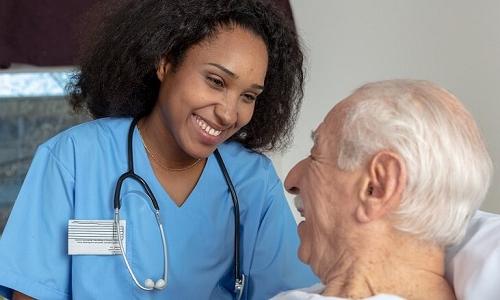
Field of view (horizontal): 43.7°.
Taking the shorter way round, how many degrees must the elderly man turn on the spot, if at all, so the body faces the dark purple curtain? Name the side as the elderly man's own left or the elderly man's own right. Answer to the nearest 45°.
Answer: approximately 45° to the elderly man's own right

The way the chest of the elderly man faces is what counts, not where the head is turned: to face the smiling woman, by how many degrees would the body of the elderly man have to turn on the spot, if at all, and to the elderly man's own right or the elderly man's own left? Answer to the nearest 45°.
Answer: approximately 45° to the elderly man's own right

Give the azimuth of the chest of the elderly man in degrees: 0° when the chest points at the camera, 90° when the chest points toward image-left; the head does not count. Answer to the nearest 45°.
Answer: approximately 90°

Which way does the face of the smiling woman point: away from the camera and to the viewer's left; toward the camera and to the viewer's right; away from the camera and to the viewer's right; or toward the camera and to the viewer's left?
toward the camera and to the viewer's right

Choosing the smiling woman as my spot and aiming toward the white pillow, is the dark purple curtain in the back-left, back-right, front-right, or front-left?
back-left

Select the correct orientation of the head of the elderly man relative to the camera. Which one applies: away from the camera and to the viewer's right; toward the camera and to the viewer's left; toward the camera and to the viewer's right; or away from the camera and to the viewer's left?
away from the camera and to the viewer's left
